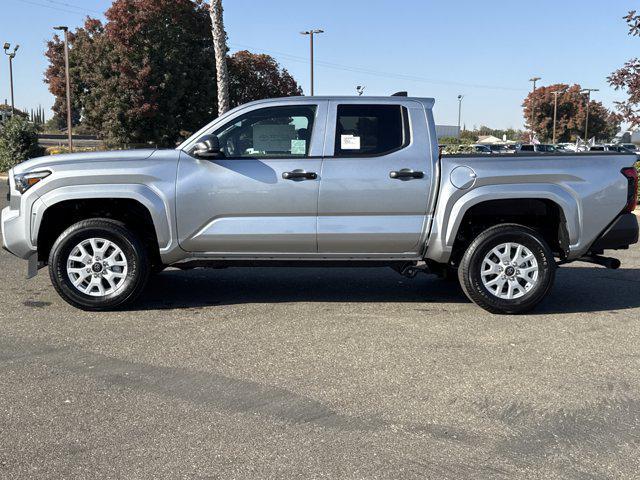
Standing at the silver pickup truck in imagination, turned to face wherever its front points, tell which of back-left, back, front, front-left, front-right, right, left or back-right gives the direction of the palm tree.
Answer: right

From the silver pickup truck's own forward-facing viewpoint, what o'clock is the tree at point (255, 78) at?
The tree is roughly at 3 o'clock from the silver pickup truck.

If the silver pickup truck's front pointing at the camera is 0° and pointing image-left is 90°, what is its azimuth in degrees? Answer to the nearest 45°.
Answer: approximately 90°

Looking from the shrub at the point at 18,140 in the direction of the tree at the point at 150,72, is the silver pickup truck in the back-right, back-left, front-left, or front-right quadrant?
back-right

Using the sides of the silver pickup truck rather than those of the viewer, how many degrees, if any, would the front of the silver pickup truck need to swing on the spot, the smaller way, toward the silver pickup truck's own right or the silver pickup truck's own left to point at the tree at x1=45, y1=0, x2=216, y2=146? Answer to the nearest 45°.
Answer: approximately 90° to the silver pickup truck's own right

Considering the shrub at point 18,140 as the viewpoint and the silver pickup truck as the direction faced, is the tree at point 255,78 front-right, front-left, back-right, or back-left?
back-left

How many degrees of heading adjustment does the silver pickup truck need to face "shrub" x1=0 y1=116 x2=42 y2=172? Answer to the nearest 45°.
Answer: approximately 45° to its right
